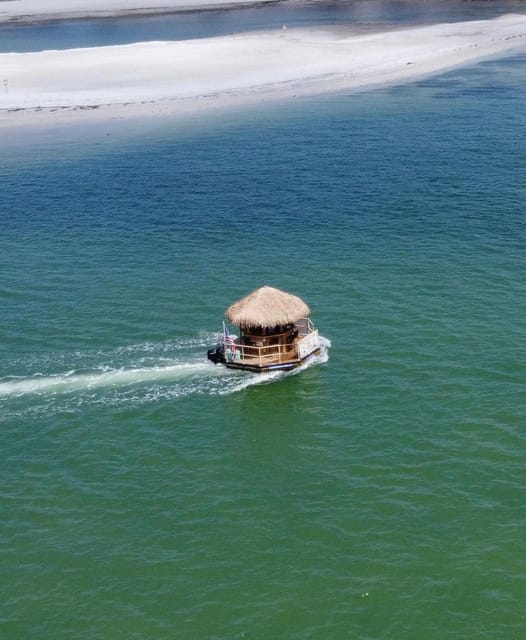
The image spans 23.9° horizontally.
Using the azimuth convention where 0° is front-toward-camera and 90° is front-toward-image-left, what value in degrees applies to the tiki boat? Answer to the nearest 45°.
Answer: approximately 270°
